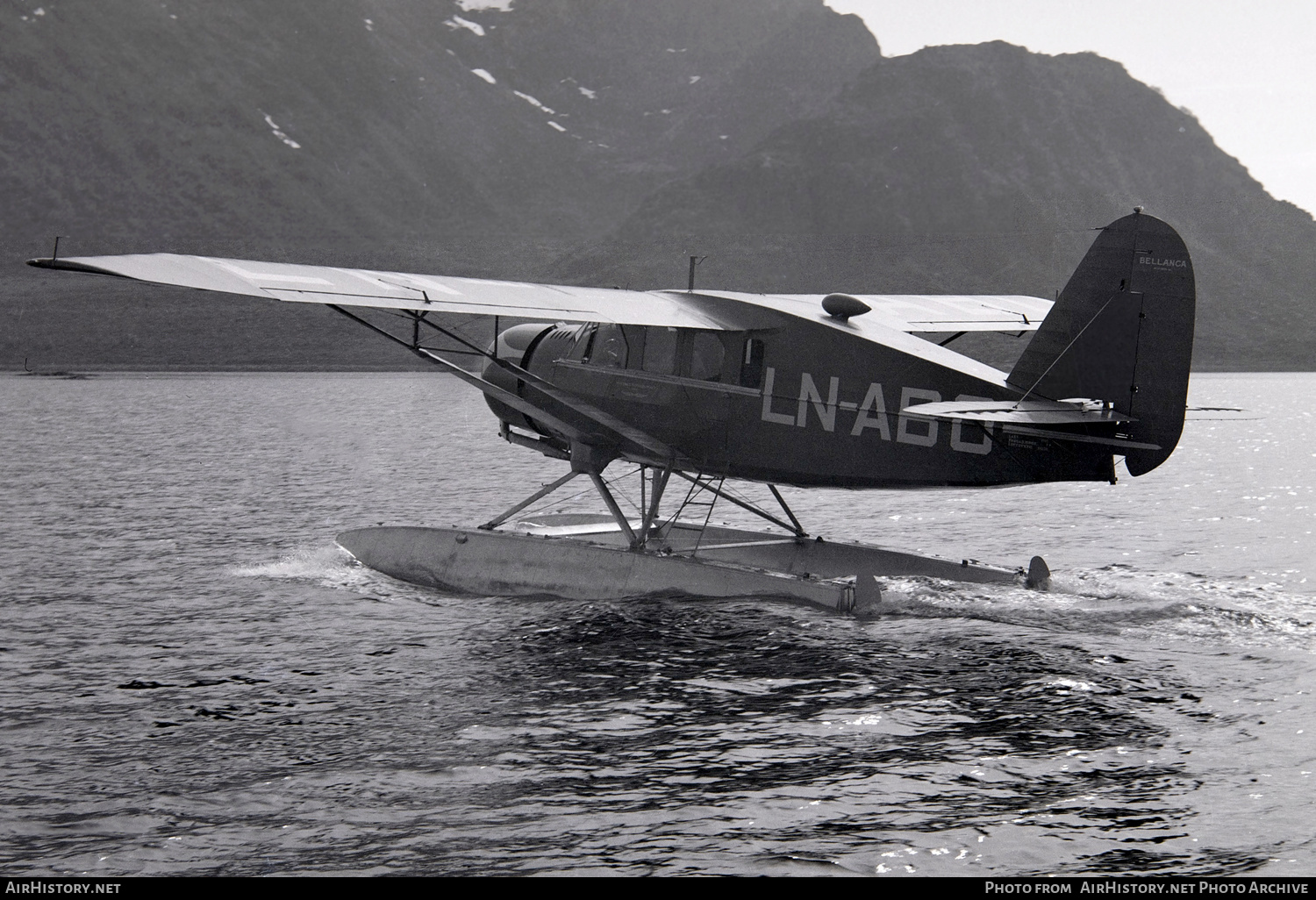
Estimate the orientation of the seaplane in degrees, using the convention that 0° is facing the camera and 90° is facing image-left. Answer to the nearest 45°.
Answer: approximately 135°
